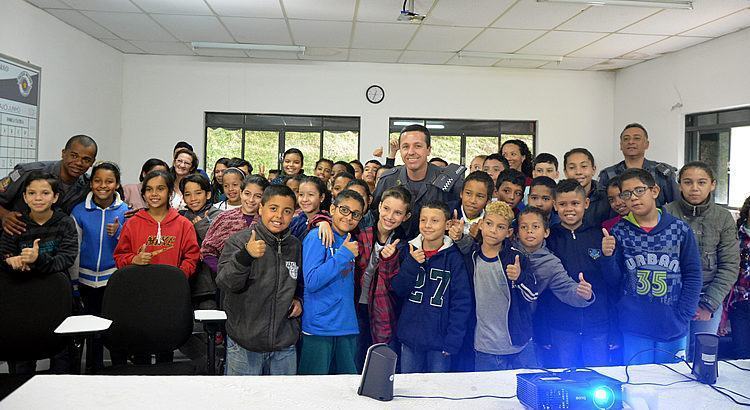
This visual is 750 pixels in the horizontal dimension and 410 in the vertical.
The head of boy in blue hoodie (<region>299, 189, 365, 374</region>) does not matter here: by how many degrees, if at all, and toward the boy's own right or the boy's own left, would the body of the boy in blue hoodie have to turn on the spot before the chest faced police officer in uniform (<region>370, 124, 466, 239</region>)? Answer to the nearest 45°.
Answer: approximately 90° to the boy's own left

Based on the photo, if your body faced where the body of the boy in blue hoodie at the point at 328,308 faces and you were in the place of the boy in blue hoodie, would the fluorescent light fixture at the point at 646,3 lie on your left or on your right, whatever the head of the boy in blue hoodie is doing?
on your left

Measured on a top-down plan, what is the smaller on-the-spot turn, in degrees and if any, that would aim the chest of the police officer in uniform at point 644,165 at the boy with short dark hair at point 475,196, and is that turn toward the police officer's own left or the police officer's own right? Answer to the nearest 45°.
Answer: approximately 45° to the police officer's own right

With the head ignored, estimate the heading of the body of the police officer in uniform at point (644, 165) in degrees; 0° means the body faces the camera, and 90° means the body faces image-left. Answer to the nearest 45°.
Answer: approximately 0°

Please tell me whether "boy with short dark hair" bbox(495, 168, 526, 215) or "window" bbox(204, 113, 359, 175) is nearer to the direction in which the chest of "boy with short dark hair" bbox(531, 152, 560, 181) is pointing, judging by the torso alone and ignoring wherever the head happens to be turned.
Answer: the boy with short dark hair
